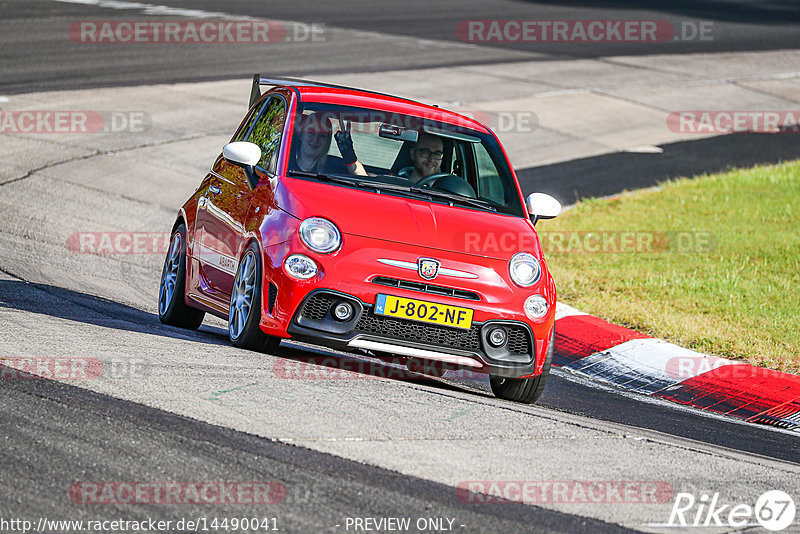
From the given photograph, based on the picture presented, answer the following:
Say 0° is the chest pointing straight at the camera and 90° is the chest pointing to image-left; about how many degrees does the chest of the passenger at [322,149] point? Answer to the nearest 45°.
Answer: approximately 0°

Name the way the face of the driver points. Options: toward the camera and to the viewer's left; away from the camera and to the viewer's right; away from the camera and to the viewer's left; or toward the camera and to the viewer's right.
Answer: toward the camera and to the viewer's right

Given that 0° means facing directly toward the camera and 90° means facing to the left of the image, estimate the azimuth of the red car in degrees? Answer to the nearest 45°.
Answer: approximately 315°

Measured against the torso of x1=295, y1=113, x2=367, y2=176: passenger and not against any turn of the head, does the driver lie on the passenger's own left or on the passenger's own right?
on the passenger's own left
